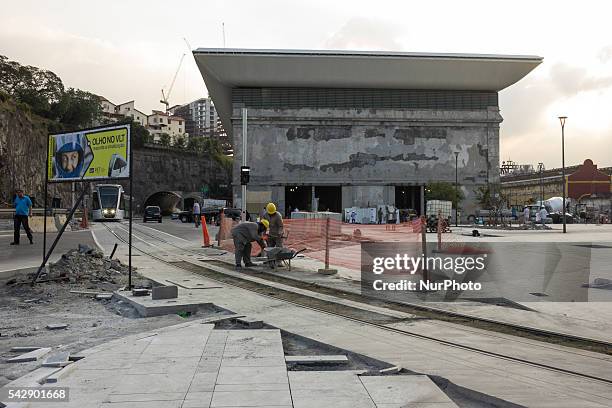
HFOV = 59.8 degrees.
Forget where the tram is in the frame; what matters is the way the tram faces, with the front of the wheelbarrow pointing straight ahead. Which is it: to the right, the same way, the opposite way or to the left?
to the left

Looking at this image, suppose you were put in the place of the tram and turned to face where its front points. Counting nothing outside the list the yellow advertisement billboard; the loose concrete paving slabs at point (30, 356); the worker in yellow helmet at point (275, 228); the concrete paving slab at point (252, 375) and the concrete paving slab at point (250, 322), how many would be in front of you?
5

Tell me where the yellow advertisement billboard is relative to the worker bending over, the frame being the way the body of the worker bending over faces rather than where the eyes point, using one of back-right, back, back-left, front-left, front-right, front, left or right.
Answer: back-right

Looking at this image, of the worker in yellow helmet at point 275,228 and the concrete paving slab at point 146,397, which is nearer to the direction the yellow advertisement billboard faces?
the concrete paving slab

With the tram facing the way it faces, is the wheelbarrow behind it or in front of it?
in front

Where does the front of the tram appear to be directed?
toward the camera

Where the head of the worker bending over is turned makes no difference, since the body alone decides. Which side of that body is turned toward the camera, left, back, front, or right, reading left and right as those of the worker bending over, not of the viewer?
right

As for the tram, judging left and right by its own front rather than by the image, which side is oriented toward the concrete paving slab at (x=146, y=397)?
front
